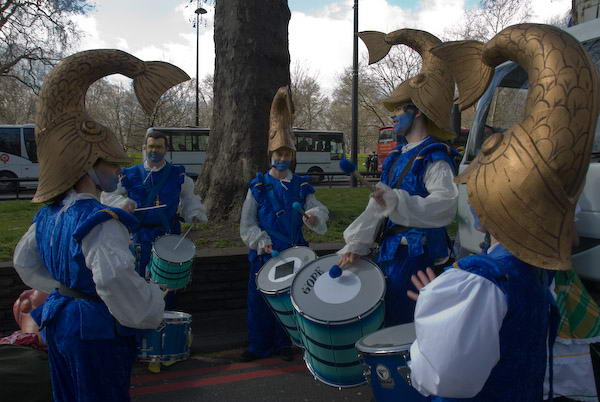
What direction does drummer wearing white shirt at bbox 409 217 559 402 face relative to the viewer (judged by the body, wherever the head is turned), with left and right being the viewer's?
facing away from the viewer and to the left of the viewer

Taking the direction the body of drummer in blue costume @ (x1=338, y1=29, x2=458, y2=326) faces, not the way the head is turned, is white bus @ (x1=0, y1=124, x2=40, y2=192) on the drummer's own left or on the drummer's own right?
on the drummer's own right

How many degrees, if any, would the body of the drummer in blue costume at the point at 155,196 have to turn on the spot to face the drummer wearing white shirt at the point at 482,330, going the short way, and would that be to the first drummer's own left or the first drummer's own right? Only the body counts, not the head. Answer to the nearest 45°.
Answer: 0° — they already face them

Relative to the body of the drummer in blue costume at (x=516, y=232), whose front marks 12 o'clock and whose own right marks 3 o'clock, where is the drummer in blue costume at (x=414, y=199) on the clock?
the drummer in blue costume at (x=414, y=199) is roughly at 1 o'clock from the drummer in blue costume at (x=516, y=232).

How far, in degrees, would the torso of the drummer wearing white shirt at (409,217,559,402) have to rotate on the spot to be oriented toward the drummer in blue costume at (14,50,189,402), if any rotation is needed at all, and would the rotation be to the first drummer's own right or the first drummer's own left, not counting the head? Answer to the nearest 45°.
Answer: approximately 45° to the first drummer's own left

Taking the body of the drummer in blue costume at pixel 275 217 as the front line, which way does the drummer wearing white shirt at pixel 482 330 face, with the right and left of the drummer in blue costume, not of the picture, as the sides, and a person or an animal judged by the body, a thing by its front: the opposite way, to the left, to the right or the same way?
the opposite way

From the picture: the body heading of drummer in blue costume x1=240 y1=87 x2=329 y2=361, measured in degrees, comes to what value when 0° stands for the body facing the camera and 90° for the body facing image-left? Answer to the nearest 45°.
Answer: approximately 0°
